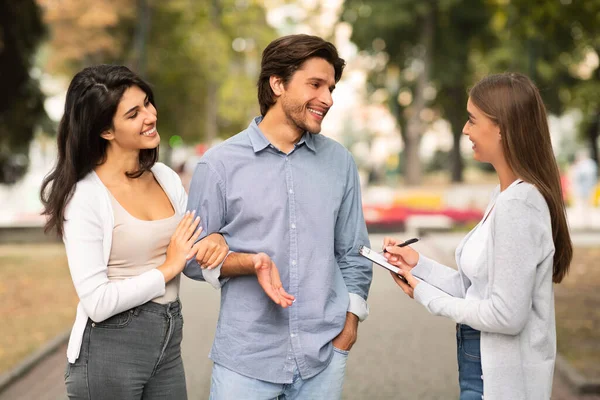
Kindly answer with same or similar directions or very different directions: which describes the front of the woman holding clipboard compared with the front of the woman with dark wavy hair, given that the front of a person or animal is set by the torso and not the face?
very different directions

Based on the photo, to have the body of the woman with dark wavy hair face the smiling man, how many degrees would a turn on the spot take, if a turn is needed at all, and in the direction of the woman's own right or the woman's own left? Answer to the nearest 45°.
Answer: approximately 45° to the woman's own left

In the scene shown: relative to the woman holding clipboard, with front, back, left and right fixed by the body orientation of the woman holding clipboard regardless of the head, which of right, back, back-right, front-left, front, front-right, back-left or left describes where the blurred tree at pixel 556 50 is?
right

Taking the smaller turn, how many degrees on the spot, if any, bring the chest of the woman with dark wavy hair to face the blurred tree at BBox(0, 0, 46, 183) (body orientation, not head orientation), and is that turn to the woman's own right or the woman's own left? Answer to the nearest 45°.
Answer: approximately 135° to the woman's own left

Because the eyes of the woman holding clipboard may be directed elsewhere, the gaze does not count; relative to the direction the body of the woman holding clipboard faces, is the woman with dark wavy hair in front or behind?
in front

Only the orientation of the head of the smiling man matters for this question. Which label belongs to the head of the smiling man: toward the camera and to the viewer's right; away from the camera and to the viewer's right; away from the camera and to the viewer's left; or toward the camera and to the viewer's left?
toward the camera and to the viewer's right

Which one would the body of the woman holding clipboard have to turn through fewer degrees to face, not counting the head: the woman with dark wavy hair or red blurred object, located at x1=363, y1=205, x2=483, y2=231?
the woman with dark wavy hair

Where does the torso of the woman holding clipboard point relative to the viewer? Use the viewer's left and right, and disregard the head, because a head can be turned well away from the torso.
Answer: facing to the left of the viewer

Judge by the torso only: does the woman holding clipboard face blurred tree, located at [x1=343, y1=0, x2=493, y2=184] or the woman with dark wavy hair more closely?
the woman with dark wavy hair

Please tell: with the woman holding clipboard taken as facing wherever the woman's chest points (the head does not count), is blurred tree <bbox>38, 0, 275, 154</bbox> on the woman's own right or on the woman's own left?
on the woman's own right

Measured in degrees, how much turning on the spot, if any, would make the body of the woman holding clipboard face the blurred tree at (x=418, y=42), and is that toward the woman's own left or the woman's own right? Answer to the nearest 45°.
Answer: approximately 90° to the woman's own right

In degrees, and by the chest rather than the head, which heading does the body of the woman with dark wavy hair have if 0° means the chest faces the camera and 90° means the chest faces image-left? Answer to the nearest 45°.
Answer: approximately 315°
